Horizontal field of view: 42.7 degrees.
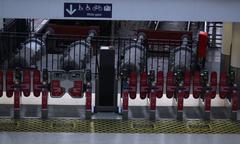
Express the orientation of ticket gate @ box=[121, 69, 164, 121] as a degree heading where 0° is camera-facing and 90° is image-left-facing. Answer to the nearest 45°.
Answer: approximately 0°

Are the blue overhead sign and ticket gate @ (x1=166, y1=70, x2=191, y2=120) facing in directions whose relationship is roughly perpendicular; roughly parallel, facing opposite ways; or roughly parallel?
roughly parallel

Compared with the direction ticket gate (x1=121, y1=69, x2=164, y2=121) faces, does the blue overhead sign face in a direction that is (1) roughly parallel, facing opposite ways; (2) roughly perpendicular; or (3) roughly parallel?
roughly parallel

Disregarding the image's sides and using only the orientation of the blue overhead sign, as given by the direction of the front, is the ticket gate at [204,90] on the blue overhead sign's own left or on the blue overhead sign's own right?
on the blue overhead sign's own left

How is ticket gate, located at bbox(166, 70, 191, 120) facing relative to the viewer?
toward the camera

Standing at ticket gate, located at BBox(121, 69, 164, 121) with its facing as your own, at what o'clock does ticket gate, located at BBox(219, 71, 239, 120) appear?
ticket gate, located at BBox(219, 71, 239, 120) is roughly at 9 o'clock from ticket gate, located at BBox(121, 69, 164, 121).

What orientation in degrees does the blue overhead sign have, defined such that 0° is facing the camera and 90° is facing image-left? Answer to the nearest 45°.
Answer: approximately 0°

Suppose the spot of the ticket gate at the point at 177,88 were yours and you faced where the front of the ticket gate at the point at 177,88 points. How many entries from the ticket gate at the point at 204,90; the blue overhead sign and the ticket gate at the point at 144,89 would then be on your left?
1

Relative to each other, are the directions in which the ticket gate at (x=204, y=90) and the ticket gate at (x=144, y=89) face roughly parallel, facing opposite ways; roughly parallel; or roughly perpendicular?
roughly parallel

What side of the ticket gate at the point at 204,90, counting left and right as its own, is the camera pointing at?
front
